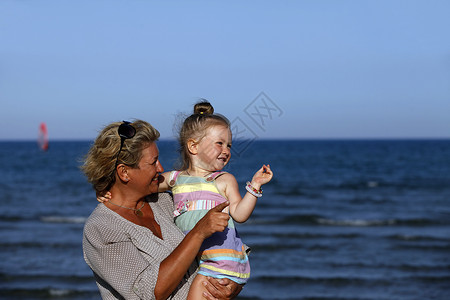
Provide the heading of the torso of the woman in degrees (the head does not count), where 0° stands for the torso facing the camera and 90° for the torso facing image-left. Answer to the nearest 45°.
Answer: approximately 315°

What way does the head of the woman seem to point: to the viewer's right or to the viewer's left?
to the viewer's right
